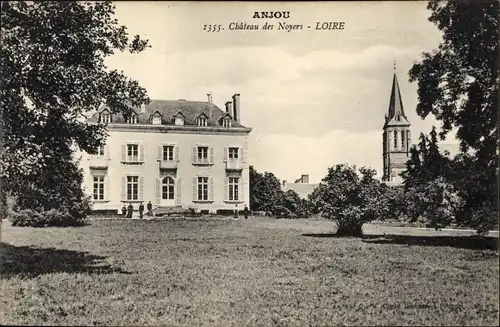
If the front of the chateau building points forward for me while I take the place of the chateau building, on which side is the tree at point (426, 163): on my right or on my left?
on my left

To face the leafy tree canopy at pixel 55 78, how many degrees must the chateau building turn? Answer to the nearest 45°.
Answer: approximately 45° to its right

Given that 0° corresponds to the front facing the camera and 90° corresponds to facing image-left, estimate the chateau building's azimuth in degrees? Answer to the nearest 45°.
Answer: approximately 0°

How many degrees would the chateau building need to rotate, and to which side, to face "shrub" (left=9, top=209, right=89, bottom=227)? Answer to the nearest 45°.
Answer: approximately 90° to its right
